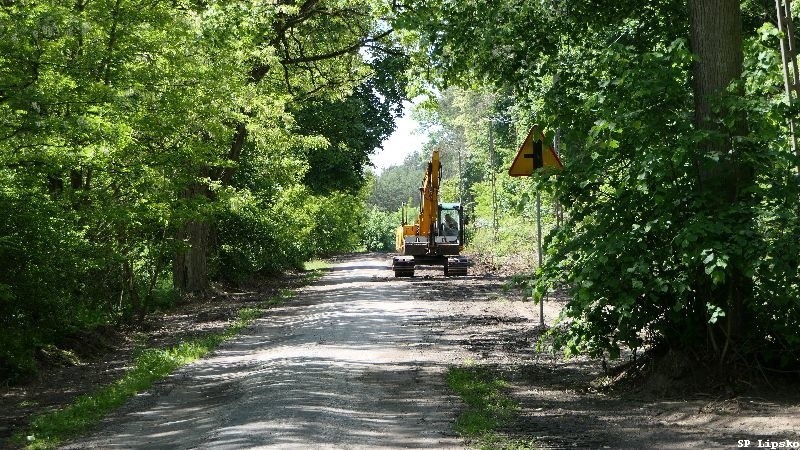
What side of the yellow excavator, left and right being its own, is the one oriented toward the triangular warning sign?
front

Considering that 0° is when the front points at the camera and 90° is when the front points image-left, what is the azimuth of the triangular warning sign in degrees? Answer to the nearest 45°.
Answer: approximately 0°

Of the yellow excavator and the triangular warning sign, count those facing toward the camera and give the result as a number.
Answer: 2

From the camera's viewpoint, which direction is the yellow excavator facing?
toward the camera

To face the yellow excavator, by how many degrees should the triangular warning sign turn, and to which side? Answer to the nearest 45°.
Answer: approximately 180°
